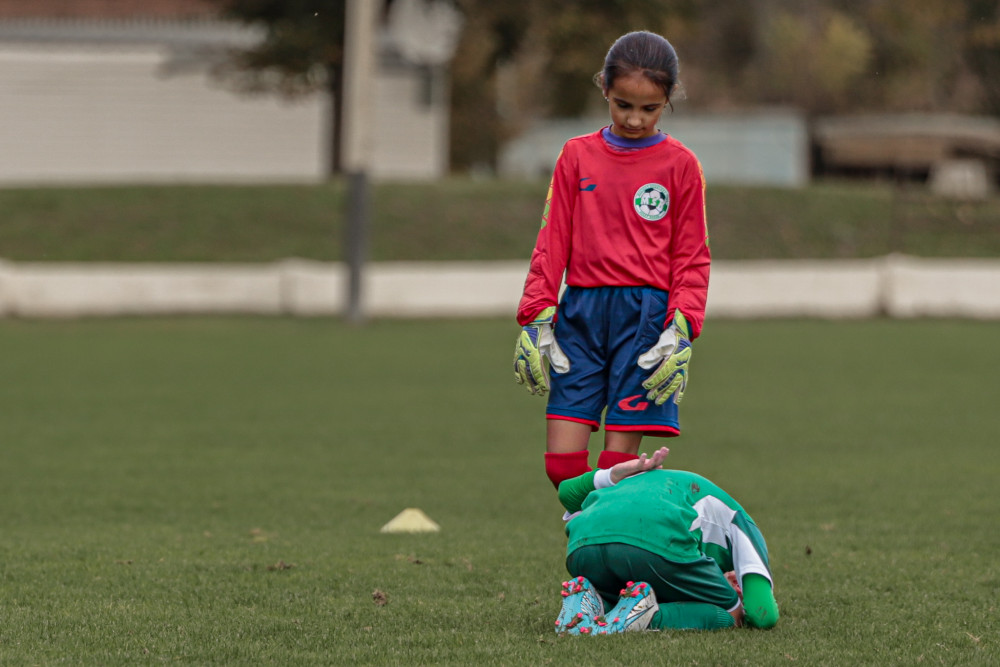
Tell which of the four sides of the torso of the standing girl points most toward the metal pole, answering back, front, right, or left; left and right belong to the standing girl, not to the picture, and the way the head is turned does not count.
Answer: back

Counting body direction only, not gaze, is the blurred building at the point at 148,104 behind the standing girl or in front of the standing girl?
behind

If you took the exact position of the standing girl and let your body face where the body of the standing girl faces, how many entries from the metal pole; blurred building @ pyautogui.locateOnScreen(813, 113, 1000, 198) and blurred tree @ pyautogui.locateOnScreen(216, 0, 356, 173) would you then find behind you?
3

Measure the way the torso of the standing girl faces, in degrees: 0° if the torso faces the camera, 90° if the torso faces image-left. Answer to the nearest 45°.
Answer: approximately 0°

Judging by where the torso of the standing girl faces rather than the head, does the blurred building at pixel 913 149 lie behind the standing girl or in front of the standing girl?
behind

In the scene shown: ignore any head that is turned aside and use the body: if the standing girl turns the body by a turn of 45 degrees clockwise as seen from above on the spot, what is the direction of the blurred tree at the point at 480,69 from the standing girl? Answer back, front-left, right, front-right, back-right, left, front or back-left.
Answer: back-right

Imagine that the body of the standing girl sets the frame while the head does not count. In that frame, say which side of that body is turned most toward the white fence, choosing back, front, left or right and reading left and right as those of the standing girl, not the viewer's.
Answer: back

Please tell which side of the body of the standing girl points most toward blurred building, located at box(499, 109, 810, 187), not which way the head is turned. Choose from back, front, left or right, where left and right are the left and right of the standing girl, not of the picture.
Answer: back

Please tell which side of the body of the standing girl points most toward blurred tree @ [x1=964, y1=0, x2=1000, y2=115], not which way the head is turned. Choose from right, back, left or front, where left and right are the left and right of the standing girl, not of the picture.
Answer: back

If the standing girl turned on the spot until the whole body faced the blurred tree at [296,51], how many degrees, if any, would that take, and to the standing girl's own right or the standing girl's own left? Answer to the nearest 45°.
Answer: approximately 180°
